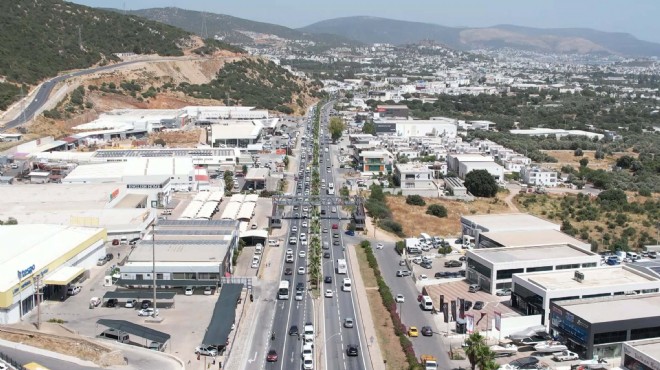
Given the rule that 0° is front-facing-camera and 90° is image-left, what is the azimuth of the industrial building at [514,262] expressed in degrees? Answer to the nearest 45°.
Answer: approximately 45°

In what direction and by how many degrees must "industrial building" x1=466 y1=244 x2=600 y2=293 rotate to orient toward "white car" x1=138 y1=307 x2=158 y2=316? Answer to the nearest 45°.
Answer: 0° — it already faces it

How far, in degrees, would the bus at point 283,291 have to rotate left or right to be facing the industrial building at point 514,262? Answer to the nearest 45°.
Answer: approximately 90° to its left

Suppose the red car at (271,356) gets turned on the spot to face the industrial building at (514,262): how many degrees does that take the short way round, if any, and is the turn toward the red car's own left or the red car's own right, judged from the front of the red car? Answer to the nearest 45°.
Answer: approximately 135° to the red car's own left

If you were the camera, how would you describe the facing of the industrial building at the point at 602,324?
facing the viewer and to the left of the viewer

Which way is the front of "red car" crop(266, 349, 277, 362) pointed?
toward the camera

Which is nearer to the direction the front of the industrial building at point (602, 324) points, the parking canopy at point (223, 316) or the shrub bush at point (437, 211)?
the parking canopy

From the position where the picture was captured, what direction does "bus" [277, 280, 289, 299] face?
facing the viewer

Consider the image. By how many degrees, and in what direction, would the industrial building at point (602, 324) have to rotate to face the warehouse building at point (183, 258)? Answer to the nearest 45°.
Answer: approximately 45° to its right

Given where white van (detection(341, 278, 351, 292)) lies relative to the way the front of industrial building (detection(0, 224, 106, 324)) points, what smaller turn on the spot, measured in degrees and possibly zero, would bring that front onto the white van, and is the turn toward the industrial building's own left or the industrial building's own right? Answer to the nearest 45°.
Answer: approximately 45° to the industrial building's own left

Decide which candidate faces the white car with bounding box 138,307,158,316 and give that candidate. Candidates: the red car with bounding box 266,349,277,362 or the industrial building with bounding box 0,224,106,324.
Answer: the industrial building

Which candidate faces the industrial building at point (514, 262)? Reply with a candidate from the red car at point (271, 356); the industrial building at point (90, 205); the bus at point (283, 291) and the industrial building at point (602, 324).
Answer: the industrial building at point (90, 205)

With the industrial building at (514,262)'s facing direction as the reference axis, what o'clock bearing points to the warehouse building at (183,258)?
The warehouse building is roughly at 1 o'clock from the industrial building.

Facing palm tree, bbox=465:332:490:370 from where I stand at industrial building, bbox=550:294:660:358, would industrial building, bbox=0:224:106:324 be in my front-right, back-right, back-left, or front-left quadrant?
front-right

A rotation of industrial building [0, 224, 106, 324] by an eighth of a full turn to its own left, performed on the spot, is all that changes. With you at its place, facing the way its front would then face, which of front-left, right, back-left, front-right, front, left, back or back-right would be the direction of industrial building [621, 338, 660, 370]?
front-right

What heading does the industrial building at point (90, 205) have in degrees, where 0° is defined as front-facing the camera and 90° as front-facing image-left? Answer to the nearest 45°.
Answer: approximately 315°

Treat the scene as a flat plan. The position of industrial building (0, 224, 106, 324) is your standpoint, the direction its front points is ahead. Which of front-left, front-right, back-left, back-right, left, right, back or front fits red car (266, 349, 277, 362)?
front
